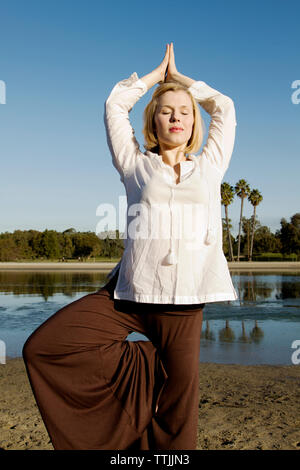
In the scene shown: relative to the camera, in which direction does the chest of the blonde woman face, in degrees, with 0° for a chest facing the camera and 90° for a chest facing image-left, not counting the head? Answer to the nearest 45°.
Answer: approximately 0°
